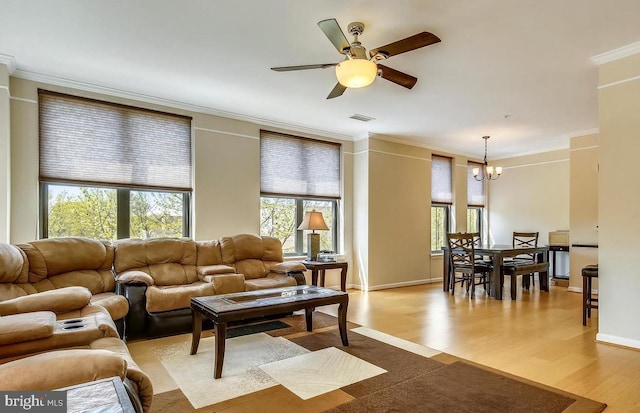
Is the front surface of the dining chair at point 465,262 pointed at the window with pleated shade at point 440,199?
no

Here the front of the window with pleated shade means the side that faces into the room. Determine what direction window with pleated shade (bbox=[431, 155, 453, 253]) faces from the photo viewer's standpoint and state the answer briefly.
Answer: facing the viewer and to the right of the viewer

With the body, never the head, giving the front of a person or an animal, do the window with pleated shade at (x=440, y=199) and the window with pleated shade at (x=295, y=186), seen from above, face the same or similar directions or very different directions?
same or similar directions

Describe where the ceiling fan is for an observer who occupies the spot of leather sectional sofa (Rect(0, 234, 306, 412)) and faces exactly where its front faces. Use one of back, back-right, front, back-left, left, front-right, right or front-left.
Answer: front

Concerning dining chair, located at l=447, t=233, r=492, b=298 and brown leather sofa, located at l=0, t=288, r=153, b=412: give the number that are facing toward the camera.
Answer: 0

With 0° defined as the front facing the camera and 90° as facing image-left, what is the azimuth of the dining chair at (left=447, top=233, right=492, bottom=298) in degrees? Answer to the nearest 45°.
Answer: approximately 225°

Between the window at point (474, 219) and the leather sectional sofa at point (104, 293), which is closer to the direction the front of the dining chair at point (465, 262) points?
the window

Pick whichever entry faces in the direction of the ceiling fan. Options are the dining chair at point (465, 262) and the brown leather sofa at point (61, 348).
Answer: the brown leather sofa

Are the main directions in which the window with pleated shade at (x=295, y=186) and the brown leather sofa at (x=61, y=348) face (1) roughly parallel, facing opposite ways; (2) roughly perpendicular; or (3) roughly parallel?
roughly perpendicular

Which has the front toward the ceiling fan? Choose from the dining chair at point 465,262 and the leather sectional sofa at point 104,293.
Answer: the leather sectional sofa

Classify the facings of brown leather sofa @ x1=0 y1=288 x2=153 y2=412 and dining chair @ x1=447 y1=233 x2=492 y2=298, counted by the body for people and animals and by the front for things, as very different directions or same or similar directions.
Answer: same or similar directions

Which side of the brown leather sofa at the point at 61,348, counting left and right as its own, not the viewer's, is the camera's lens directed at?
right

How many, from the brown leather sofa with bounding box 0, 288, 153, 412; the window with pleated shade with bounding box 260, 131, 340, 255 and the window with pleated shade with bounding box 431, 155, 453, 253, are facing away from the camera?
0

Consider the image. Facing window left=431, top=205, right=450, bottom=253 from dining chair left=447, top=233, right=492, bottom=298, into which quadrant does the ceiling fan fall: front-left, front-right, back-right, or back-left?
back-left

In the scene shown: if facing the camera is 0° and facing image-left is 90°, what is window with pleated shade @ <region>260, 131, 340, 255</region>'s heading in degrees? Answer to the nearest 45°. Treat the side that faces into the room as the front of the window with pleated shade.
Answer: approximately 315°

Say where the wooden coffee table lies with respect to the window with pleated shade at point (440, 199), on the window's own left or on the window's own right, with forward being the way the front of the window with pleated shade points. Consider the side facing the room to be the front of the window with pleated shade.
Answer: on the window's own right

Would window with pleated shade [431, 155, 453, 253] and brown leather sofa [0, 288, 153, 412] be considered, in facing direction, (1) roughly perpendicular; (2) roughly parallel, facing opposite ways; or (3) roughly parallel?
roughly perpendicular

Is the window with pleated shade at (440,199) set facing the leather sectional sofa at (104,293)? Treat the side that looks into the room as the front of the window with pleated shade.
no

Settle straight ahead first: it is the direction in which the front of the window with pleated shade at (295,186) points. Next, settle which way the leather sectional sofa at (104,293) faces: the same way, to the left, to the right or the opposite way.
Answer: the same way

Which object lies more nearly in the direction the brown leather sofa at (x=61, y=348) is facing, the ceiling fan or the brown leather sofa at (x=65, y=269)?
the ceiling fan

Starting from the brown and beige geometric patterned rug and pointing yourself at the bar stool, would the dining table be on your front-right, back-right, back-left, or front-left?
front-left

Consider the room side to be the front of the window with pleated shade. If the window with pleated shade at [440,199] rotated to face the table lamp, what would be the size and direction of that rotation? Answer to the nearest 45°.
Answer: approximately 90° to its right
